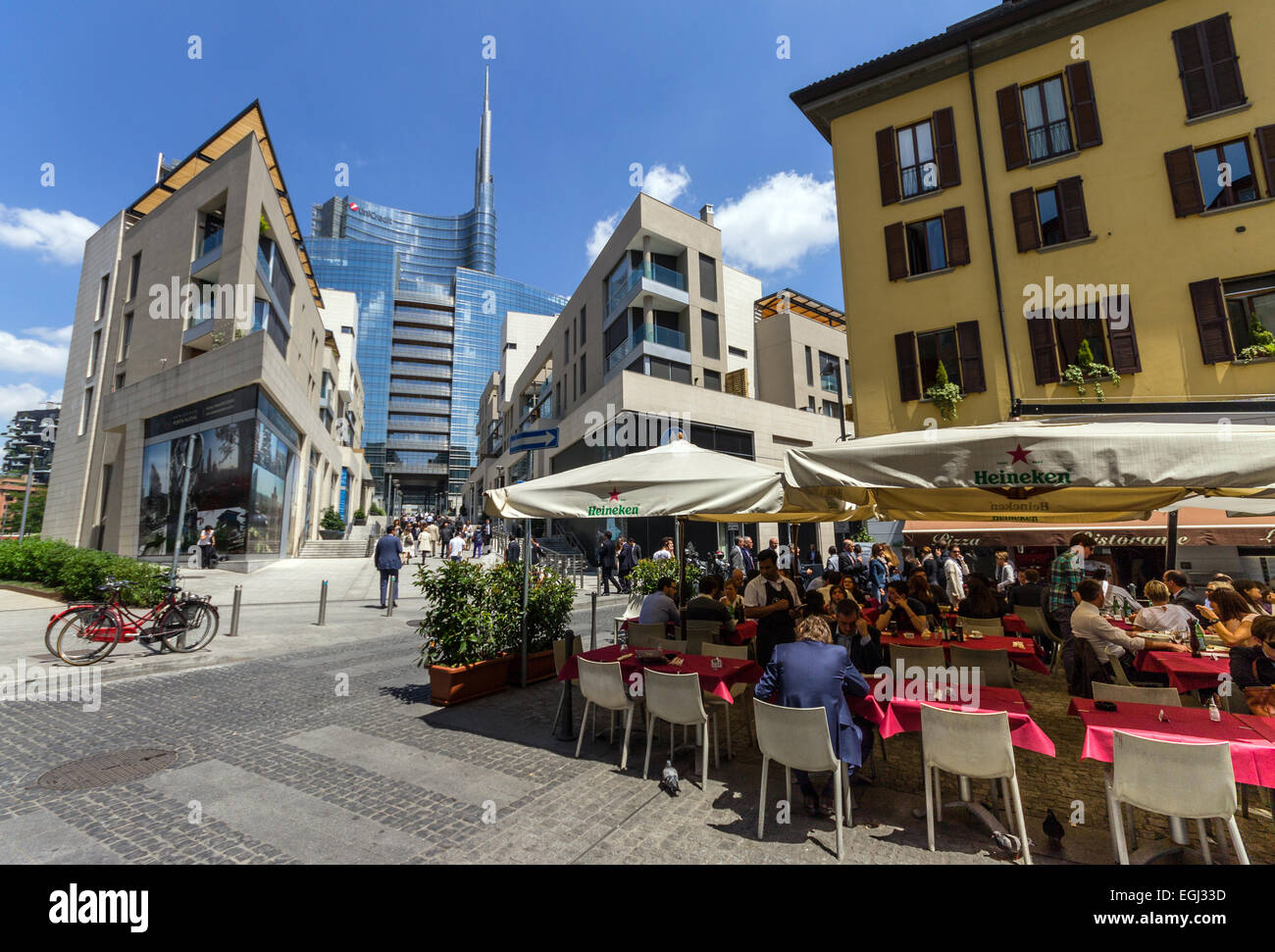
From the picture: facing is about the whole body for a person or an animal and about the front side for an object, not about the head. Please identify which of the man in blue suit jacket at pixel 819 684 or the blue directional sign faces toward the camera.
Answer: the blue directional sign

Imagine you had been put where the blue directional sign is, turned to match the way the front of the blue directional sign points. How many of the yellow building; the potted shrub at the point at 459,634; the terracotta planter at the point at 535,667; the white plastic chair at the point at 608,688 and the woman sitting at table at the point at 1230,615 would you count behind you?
0

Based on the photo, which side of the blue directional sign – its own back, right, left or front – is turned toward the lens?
front

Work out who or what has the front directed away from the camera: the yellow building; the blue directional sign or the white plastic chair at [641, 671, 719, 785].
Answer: the white plastic chair

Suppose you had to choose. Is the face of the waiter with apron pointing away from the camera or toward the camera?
toward the camera

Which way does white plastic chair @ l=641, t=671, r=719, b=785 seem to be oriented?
away from the camera

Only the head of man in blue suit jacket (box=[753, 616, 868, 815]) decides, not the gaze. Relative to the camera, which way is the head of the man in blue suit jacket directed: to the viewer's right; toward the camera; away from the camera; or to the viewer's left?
away from the camera

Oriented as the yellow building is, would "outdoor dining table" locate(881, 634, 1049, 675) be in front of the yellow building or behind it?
in front

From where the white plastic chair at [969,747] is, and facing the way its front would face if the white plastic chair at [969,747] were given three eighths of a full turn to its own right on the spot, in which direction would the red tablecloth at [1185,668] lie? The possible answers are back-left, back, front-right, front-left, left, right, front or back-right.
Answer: left

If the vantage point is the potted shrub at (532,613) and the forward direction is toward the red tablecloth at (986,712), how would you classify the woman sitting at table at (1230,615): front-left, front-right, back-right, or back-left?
front-left

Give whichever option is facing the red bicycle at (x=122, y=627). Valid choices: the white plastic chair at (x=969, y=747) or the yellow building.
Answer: the yellow building

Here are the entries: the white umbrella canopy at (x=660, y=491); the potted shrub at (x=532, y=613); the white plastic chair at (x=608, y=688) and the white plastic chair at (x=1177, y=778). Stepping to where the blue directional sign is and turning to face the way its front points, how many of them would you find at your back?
0

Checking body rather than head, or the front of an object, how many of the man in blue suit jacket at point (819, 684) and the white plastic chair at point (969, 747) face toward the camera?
0

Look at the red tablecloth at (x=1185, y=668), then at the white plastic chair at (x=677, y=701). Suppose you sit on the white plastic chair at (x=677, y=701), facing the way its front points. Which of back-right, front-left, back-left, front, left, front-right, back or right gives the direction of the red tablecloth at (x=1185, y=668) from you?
right

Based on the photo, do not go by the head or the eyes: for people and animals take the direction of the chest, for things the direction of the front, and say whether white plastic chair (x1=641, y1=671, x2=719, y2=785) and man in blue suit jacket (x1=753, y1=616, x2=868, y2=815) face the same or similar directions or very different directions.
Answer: same or similar directions

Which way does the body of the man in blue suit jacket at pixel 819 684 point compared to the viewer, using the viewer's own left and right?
facing away from the viewer

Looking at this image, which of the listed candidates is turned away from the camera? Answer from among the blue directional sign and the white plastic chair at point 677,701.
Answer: the white plastic chair

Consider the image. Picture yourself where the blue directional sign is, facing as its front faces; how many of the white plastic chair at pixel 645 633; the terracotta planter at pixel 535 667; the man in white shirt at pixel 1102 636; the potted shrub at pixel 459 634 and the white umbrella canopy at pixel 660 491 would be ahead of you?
5

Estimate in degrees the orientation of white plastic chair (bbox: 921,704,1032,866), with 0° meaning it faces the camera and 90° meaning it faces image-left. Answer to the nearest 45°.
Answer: approximately 180°
